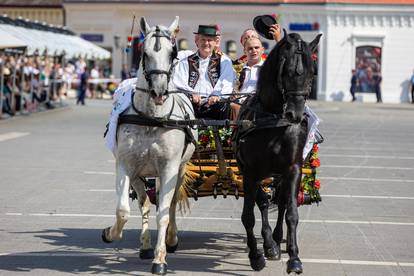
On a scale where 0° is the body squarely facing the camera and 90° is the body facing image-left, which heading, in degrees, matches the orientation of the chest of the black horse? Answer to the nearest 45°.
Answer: approximately 0°

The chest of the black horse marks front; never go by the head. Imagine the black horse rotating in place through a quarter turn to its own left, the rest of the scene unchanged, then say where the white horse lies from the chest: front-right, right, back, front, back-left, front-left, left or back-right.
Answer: back

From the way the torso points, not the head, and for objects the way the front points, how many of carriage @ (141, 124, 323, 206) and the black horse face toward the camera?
2

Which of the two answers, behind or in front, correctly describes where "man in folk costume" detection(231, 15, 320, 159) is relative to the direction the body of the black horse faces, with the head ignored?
behind
